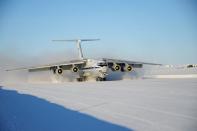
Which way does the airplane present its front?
toward the camera
